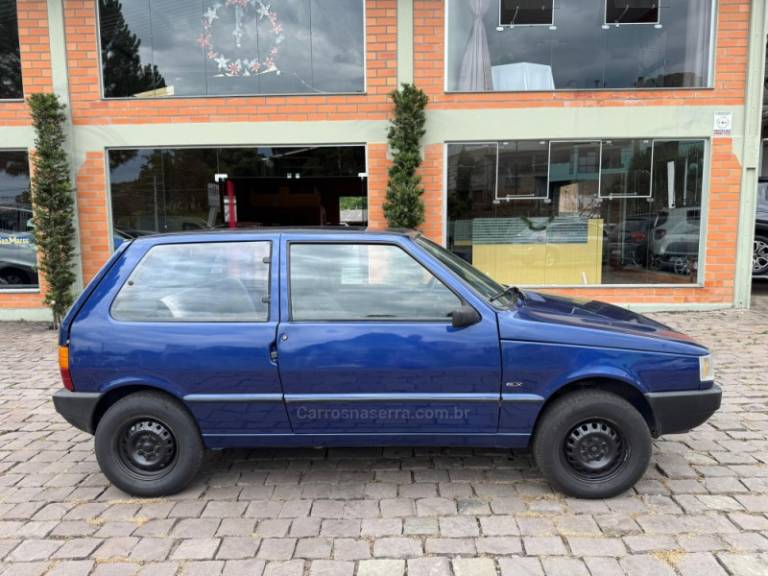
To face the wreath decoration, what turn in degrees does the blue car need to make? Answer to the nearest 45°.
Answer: approximately 90° to its left

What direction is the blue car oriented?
to the viewer's right

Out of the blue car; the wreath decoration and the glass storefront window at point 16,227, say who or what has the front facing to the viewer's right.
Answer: the blue car

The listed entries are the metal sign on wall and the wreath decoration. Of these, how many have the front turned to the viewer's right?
0

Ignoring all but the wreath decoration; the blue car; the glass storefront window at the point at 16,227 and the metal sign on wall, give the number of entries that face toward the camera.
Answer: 3

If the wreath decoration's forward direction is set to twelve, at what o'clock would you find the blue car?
The blue car is roughly at 12 o'clock from the wreath decoration.

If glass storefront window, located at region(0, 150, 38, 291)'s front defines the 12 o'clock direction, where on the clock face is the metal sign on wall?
The metal sign on wall is roughly at 10 o'clock from the glass storefront window.

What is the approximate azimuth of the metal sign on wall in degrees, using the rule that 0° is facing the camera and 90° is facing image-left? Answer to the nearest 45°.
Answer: approximately 0°
